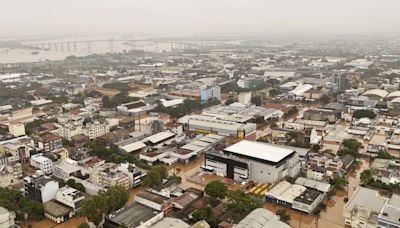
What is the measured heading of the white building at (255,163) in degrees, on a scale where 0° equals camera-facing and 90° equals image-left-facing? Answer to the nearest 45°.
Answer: approximately 45°

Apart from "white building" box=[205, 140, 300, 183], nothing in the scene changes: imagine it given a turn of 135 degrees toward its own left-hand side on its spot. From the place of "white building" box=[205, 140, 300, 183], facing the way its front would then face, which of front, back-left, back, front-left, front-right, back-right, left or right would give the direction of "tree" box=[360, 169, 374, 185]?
front

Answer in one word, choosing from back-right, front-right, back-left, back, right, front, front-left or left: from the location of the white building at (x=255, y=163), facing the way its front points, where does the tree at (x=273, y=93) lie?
back-right

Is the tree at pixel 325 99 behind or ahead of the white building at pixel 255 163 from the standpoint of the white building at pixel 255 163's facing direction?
behind

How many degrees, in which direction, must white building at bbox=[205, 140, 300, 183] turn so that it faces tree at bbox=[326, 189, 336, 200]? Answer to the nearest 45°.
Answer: approximately 90° to its left

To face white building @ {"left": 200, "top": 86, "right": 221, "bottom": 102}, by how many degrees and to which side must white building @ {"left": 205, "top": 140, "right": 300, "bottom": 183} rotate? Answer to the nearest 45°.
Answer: approximately 135° to its right

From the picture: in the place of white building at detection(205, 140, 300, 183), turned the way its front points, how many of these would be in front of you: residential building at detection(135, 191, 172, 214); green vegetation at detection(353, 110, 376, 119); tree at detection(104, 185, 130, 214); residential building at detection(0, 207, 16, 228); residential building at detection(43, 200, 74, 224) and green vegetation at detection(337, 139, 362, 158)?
4

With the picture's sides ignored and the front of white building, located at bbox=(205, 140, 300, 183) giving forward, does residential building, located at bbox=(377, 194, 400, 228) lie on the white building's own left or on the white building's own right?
on the white building's own left

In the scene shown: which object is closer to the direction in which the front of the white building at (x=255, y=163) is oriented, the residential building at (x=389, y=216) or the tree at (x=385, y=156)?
the residential building
